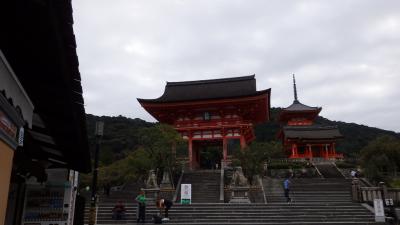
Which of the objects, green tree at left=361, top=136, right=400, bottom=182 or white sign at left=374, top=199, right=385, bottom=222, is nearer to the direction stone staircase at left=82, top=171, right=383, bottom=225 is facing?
the white sign

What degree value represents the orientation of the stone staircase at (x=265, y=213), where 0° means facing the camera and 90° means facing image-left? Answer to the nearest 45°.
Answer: approximately 0°

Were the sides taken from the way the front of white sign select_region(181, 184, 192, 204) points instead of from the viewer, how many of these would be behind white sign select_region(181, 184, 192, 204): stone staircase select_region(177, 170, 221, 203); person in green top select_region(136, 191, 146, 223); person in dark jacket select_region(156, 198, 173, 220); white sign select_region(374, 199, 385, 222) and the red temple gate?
2

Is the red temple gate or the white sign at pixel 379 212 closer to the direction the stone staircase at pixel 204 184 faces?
the white sign

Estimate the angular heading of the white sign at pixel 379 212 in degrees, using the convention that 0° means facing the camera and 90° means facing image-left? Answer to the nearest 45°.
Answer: approximately 0°

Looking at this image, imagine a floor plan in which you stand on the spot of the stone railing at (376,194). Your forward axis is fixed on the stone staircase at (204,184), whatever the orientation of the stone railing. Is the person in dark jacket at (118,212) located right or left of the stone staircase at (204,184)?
left

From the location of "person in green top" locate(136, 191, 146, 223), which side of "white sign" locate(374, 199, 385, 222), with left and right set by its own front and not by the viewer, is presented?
right

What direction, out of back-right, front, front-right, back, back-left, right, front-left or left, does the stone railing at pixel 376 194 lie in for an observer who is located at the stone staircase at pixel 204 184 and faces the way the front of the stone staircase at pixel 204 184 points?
front-left
